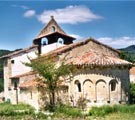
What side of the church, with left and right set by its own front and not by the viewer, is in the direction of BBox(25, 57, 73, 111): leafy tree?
left

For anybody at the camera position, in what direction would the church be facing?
facing away from the viewer and to the left of the viewer
